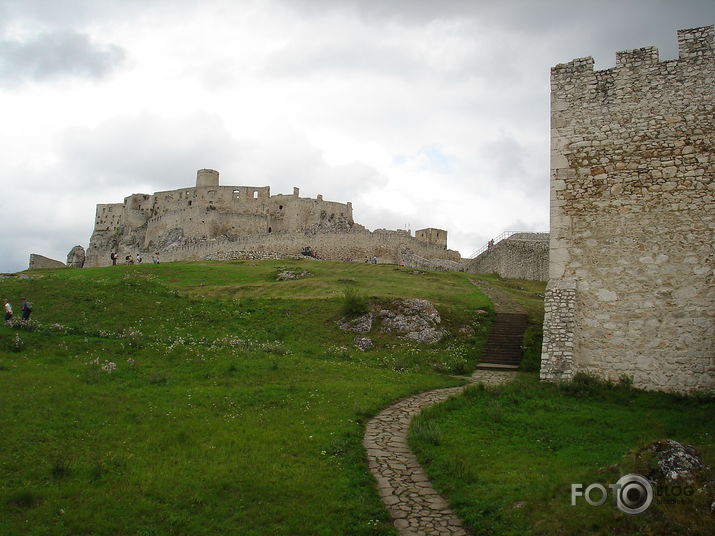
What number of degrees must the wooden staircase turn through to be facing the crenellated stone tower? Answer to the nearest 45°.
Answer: approximately 45° to its left

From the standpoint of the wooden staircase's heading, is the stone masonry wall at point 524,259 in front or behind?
behind

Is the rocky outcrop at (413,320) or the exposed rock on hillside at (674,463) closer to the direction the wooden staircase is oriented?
the exposed rock on hillside

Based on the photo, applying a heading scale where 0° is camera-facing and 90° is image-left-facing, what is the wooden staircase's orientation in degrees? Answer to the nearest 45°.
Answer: approximately 0°

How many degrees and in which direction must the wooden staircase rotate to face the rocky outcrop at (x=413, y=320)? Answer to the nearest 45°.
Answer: approximately 135° to its right

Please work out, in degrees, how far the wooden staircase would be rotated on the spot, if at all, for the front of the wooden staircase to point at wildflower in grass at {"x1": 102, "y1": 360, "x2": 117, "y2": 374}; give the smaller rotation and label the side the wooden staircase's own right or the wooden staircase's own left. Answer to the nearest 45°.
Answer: approximately 45° to the wooden staircase's own right

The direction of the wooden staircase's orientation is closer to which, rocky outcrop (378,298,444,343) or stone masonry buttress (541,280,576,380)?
the stone masonry buttress

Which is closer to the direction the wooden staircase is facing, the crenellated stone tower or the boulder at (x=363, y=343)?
the crenellated stone tower

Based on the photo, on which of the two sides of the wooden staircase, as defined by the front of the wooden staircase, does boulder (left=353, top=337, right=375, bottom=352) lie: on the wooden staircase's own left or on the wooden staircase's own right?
on the wooden staircase's own right

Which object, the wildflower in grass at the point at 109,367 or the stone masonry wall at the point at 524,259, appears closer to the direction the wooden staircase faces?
the wildflower in grass
